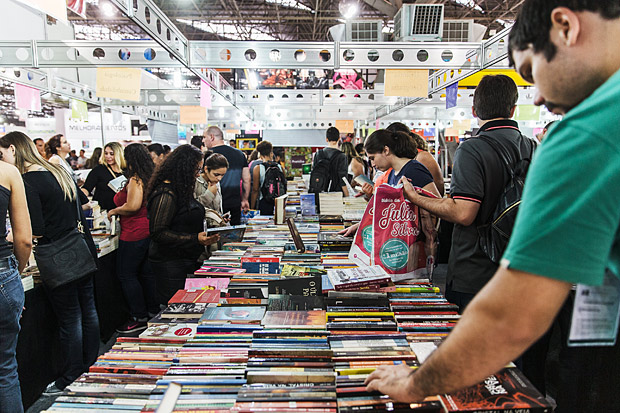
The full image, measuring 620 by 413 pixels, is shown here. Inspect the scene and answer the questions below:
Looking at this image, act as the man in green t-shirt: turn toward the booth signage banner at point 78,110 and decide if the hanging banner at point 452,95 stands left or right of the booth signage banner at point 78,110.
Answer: right

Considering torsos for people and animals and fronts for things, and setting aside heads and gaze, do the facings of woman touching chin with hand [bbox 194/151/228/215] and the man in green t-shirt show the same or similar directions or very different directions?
very different directions

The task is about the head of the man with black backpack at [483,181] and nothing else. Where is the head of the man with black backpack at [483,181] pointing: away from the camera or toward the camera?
away from the camera

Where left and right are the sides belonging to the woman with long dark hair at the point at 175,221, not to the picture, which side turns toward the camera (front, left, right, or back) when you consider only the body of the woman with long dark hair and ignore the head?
right

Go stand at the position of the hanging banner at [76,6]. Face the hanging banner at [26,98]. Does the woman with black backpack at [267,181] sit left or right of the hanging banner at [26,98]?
right

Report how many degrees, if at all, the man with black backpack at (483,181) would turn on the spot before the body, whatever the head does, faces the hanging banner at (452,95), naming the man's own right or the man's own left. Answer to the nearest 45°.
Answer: approximately 45° to the man's own right

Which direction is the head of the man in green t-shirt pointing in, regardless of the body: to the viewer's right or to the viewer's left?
to the viewer's left

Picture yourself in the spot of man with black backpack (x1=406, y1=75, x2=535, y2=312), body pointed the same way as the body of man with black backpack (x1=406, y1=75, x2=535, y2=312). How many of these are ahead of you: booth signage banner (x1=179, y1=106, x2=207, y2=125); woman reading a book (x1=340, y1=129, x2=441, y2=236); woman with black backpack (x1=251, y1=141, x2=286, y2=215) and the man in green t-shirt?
3

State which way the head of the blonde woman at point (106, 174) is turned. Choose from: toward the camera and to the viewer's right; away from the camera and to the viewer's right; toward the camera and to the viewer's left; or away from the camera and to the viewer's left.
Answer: toward the camera and to the viewer's right

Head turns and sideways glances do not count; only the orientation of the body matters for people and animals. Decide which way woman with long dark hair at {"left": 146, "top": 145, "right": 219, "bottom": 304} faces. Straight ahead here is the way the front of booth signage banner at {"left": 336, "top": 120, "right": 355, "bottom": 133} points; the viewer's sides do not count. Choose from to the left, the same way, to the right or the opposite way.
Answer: to the left

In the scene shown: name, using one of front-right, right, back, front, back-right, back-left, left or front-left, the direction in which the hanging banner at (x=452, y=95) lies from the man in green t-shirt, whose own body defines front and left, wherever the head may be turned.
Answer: right

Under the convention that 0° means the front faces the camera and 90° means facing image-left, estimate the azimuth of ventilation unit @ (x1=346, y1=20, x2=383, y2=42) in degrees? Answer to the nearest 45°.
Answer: approximately 0°

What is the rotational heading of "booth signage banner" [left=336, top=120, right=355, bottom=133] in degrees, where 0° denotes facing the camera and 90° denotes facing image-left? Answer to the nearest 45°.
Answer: approximately 0°

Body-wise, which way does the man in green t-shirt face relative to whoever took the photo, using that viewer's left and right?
facing to the left of the viewer
